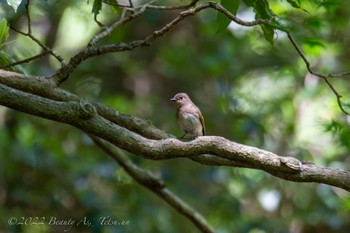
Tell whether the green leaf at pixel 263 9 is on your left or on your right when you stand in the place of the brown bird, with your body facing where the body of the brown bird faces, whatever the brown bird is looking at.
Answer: on your left

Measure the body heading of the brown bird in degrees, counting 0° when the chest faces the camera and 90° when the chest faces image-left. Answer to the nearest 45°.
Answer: approximately 45°

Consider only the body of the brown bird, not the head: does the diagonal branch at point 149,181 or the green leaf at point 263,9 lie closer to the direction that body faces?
the diagonal branch

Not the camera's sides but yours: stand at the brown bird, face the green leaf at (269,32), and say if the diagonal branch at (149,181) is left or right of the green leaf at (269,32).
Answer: right

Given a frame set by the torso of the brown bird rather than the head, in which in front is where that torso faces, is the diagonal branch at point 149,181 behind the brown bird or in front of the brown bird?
in front
